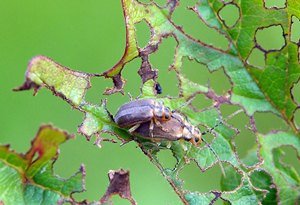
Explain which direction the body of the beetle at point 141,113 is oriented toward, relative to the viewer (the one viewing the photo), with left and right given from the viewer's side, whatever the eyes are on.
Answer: facing to the right of the viewer

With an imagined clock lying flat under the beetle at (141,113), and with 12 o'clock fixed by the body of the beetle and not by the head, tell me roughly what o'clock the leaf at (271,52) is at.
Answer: The leaf is roughly at 12 o'clock from the beetle.

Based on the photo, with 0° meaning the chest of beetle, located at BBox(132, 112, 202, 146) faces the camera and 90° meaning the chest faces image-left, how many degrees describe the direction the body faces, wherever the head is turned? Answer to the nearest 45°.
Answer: approximately 270°
